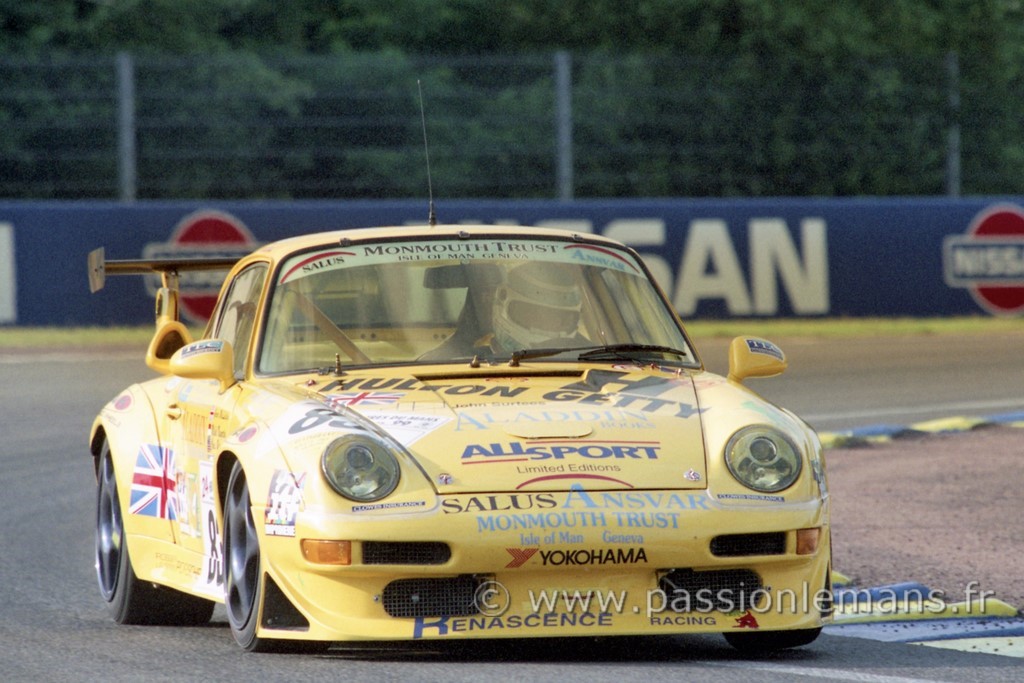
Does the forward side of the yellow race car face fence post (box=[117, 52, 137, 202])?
no

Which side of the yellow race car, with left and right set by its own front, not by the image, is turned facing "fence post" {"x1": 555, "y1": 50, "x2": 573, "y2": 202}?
back

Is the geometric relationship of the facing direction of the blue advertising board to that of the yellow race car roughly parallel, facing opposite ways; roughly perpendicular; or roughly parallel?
roughly parallel

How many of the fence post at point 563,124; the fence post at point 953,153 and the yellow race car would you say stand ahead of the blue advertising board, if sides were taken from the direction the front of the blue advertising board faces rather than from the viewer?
1

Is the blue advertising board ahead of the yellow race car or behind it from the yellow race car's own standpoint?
behind

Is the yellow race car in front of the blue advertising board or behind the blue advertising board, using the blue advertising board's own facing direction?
in front

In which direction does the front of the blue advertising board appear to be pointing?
toward the camera

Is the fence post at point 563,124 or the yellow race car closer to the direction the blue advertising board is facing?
the yellow race car

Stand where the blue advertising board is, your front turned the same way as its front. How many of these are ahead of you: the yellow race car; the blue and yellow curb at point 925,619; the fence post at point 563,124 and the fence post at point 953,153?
2

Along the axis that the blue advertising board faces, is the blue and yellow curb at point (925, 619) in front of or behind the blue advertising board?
in front

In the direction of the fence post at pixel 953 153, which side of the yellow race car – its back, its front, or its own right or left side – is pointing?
back

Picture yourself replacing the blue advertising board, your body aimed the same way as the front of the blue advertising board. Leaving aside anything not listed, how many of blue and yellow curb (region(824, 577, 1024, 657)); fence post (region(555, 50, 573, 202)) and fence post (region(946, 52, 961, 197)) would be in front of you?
1

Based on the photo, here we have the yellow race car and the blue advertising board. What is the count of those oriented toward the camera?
2

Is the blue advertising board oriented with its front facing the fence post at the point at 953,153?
no

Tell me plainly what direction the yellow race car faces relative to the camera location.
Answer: facing the viewer

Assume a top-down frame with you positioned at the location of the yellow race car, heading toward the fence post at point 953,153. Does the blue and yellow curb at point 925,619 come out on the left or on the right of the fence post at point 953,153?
right

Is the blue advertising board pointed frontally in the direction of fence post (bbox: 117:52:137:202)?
no
